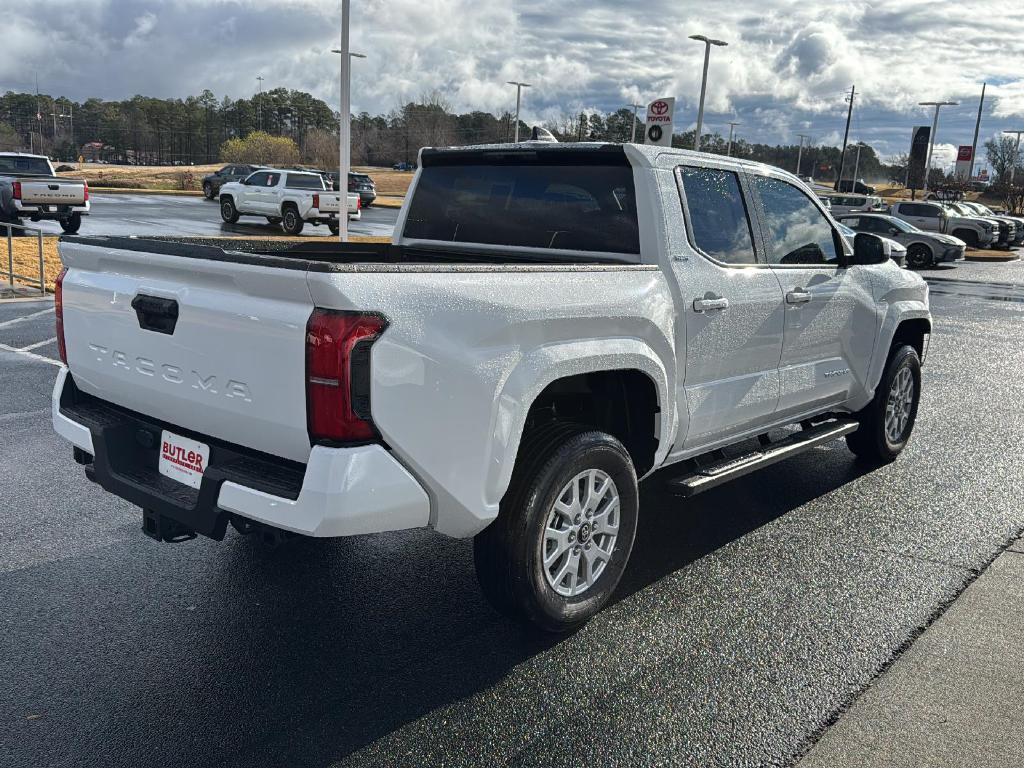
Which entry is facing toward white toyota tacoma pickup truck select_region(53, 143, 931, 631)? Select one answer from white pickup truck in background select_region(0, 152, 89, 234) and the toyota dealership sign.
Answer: the toyota dealership sign

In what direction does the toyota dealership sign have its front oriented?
toward the camera

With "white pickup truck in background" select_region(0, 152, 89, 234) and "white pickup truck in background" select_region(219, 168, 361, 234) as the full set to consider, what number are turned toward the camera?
0

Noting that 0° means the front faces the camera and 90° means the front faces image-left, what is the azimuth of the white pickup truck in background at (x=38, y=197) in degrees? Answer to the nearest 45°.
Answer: approximately 135°

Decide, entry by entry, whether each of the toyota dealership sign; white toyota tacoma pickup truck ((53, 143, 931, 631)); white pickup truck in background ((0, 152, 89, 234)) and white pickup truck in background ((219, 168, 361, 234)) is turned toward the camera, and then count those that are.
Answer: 1

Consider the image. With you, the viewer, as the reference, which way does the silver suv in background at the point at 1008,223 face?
facing the viewer and to the right of the viewer

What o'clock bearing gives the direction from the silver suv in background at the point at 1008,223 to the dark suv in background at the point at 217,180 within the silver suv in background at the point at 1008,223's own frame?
The dark suv in background is roughly at 4 o'clock from the silver suv in background.

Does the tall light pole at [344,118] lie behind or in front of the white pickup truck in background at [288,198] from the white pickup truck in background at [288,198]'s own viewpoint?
behind

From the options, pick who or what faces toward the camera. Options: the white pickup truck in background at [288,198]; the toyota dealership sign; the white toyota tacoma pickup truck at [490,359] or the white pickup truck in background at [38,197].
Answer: the toyota dealership sign

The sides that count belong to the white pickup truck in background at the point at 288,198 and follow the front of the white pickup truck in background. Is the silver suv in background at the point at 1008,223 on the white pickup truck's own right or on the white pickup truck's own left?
on the white pickup truck's own right

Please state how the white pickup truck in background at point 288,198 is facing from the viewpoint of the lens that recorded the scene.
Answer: facing away from the viewer and to the left of the viewer

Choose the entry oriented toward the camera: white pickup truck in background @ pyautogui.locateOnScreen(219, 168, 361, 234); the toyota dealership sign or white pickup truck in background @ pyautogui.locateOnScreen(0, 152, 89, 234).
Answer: the toyota dealership sign

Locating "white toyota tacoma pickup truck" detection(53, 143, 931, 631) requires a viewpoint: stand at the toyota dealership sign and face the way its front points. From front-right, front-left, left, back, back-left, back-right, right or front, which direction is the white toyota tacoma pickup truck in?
front
